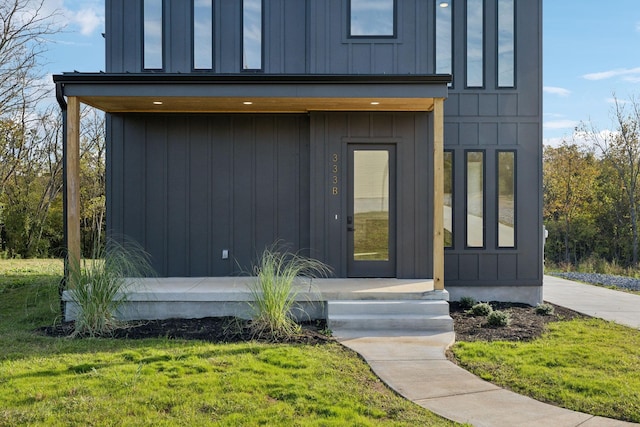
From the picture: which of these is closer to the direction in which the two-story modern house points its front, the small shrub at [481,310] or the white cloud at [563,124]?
the small shrub

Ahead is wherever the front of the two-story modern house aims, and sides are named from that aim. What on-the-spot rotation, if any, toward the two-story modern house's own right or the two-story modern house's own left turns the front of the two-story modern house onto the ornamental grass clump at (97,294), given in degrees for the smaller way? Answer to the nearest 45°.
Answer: approximately 45° to the two-story modern house's own right

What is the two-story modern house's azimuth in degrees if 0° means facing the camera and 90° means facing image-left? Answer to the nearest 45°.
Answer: approximately 0°

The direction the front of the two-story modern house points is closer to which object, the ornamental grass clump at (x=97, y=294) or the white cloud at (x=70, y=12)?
the ornamental grass clump

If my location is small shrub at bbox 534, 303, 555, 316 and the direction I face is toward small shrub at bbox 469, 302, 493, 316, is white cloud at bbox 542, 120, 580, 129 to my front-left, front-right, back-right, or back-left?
back-right

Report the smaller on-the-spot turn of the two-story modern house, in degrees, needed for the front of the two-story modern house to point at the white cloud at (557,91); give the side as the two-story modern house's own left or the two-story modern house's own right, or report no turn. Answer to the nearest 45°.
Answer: approximately 135° to the two-story modern house's own left
